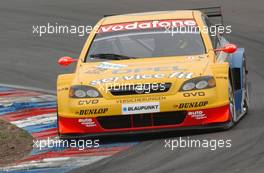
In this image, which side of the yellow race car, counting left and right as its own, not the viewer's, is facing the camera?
front
